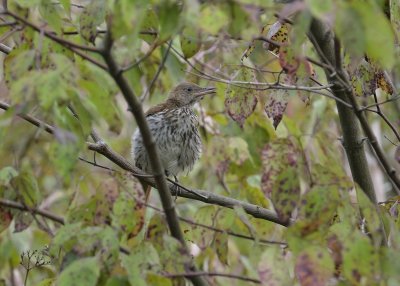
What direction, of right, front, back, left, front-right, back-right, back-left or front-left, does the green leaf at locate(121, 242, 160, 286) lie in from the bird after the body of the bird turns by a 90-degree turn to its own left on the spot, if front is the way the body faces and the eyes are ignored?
back-right

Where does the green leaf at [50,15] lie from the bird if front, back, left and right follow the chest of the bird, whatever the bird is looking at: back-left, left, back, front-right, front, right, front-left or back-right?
front-right

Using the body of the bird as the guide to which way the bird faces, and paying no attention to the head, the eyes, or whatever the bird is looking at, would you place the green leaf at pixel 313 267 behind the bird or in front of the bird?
in front

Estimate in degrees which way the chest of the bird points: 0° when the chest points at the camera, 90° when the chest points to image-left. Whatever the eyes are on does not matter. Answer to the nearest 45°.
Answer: approximately 315°

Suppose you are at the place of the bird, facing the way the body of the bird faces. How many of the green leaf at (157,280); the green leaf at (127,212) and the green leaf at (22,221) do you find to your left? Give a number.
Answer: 0

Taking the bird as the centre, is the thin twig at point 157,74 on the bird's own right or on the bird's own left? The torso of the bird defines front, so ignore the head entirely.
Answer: on the bird's own right

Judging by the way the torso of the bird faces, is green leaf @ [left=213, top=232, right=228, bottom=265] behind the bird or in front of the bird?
in front

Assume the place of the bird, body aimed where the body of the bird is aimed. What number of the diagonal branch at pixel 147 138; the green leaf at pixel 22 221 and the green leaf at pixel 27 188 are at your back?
0

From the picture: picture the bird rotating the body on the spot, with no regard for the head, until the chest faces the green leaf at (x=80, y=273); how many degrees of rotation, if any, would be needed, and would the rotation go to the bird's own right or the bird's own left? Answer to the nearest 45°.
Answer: approximately 45° to the bird's own right
